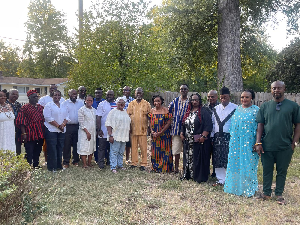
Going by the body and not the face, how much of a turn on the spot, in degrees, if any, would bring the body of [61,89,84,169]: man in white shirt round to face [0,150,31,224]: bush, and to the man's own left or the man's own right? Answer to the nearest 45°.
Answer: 0° — they already face it

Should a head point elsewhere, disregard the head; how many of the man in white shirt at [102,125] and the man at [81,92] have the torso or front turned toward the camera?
2

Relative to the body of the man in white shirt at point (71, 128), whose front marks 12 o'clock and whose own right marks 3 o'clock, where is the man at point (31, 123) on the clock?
The man is roughly at 2 o'clock from the man in white shirt.

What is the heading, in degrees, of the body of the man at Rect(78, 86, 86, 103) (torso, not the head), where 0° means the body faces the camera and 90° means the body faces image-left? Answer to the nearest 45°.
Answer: approximately 0°

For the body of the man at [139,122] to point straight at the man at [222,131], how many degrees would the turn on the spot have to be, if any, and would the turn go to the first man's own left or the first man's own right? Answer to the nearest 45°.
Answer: approximately 45° to the first man's own left

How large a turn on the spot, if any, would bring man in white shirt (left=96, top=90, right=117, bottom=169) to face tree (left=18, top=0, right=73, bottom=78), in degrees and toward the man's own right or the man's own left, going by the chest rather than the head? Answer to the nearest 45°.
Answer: approximately 180°

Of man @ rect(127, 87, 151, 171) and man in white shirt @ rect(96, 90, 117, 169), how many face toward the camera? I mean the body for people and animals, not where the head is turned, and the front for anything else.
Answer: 2

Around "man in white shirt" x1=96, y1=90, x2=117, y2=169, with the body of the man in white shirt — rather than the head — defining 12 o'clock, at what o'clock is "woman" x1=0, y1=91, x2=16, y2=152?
The woman is roughly at 2 o'clock from the man in white shirt.

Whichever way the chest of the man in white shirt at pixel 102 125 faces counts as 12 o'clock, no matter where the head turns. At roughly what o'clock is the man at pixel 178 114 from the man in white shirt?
The man is roughly at 10 o'clock from the man in white shirt.
